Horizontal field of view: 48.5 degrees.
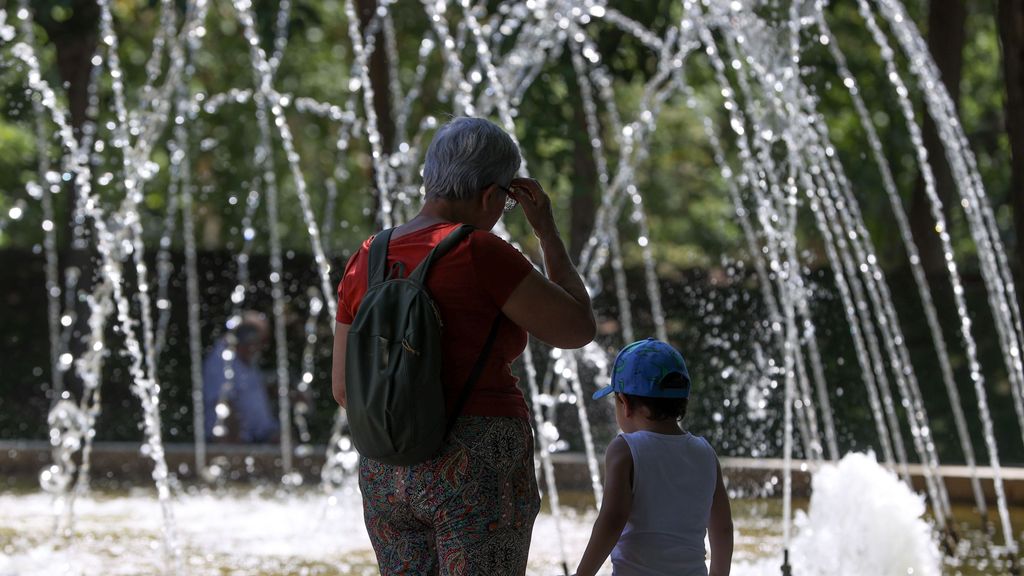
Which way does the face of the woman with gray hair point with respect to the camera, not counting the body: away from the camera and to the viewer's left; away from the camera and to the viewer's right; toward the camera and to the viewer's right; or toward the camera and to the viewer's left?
away from the camera and to the viewer's right

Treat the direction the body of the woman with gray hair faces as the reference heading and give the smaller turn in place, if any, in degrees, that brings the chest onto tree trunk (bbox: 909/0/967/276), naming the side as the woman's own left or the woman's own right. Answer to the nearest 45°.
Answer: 0° — they already face it

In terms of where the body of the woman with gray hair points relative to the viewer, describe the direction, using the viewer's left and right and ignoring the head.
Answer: facing away from the viewer and to the right of the viewer

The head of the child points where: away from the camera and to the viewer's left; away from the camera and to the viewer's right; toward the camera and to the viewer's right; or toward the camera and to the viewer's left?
away from the camera and to the viewer's left

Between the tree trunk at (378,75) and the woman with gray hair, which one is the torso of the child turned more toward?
the tree trunk

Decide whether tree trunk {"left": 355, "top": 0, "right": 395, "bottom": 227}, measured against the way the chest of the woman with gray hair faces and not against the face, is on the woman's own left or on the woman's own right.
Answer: on the woman's own left

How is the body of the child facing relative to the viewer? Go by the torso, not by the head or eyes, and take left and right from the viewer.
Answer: facing away from the viewer and to the left of the viewer

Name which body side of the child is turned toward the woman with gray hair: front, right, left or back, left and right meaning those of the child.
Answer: left
